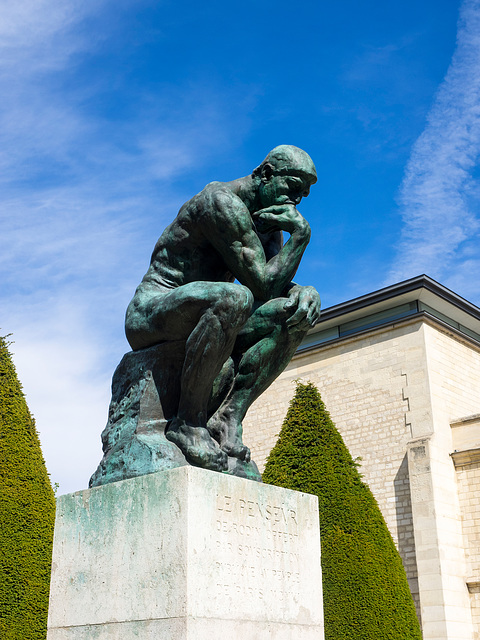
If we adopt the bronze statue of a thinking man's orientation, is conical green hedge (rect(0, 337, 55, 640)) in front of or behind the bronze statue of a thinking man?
behind

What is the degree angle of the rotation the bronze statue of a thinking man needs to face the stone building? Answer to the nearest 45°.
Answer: approximately 135° to its left

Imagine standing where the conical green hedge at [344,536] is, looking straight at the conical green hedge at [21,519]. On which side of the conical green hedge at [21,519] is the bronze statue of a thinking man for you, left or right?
left

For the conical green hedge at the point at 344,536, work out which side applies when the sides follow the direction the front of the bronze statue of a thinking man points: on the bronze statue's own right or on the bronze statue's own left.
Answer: on the bronze statue's own left

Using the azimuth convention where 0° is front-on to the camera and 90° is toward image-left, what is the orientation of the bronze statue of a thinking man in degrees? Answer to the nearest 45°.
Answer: approximately 315°
